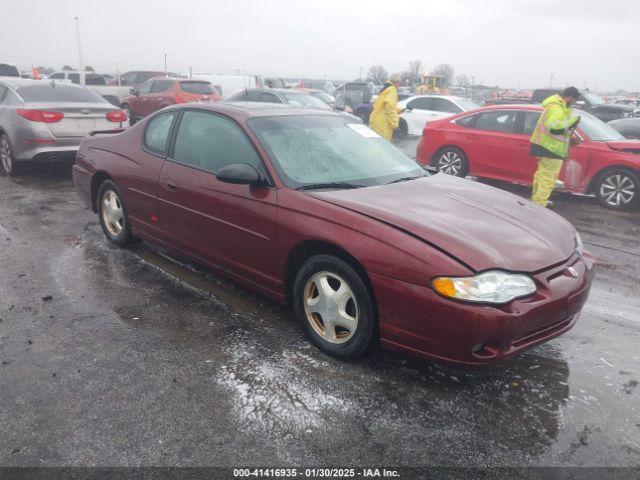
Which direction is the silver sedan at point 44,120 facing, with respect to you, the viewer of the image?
facing away from the viewer and to the left of the viewer

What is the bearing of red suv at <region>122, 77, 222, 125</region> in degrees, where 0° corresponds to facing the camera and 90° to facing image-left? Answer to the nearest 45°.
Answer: approximately 135°

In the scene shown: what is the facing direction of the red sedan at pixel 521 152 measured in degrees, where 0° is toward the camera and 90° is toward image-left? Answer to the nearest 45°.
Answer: approximately 315°
